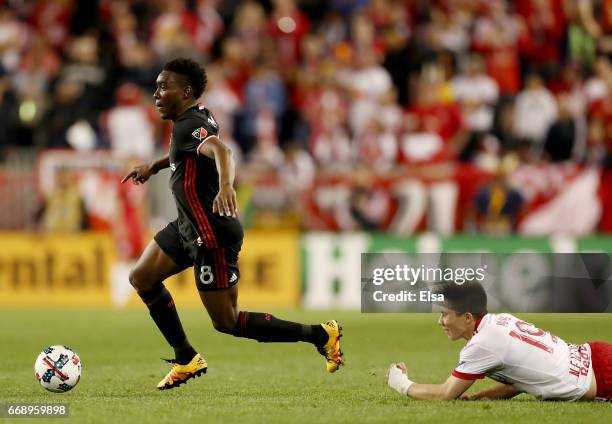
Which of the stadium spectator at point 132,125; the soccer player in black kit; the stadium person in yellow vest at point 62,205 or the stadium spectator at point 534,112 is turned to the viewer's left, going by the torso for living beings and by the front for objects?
the soccer player in black kit

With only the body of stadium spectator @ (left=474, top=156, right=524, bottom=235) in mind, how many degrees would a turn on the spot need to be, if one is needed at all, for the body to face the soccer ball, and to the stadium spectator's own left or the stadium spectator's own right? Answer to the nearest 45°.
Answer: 0° — they already face it

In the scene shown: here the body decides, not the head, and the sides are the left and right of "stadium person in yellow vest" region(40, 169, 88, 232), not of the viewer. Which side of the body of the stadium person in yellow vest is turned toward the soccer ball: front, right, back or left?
front

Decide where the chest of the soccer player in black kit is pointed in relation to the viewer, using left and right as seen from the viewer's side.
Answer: facing to the left of the viewer

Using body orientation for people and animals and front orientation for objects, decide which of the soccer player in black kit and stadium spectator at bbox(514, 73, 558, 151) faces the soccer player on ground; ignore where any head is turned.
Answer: the stadium spectator

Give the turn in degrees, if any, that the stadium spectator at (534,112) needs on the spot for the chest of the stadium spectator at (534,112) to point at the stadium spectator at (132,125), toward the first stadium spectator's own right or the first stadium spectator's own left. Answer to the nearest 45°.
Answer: approximately 90° to the first stadium spectator's own right

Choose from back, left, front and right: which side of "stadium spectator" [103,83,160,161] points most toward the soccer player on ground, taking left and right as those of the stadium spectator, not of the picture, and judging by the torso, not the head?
front

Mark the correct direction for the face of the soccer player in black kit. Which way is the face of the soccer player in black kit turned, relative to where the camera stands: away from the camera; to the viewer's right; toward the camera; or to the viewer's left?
to the viewer's left

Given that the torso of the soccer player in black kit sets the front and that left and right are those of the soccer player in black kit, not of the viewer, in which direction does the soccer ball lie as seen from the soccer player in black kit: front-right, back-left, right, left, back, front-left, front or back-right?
front

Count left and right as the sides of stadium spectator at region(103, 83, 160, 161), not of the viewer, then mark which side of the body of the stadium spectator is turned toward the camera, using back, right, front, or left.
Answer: front

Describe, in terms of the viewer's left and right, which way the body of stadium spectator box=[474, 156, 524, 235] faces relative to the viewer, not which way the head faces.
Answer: facing the viewer

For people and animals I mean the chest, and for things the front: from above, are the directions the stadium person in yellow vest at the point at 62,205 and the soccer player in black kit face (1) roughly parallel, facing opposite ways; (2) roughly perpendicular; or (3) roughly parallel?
roughly perpendicular

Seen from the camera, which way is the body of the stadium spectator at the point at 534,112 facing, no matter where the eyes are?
toward the camera

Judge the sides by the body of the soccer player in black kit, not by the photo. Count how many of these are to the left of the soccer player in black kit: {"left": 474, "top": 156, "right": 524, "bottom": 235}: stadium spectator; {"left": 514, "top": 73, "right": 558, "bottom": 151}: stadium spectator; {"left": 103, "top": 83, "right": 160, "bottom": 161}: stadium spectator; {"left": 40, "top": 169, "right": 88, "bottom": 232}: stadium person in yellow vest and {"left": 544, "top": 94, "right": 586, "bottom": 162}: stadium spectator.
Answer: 0

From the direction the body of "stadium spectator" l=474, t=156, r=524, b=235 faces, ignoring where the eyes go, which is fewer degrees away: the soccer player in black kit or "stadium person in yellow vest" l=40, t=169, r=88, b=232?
the soccer player in black kit

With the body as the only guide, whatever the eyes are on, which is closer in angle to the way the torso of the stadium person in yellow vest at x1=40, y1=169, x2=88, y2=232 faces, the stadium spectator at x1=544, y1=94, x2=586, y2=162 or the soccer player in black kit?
the soccer player in black kit
